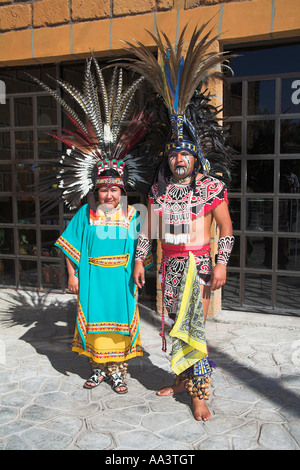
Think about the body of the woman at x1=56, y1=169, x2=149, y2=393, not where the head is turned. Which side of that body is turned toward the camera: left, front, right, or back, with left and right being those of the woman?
front

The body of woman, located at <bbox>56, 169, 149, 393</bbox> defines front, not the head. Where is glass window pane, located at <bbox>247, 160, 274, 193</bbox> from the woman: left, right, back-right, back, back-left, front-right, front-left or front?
back-left

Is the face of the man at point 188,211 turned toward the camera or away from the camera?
toward the camera

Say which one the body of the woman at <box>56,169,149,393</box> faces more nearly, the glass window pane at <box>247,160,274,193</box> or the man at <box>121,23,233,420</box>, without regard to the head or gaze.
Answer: the man

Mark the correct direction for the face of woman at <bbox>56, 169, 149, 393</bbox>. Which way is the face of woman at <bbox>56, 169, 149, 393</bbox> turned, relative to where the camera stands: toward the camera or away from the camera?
toward the camera

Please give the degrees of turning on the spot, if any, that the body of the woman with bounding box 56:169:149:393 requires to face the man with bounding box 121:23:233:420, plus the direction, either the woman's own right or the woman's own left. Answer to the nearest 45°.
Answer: approximately 45° to the woman's own left

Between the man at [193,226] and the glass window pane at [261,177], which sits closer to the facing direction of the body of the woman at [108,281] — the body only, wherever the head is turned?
the man

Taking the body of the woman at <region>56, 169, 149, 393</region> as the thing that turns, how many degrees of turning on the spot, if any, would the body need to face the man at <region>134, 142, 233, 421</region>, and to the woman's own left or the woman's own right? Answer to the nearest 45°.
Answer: approximately 45° to the woman's own left
